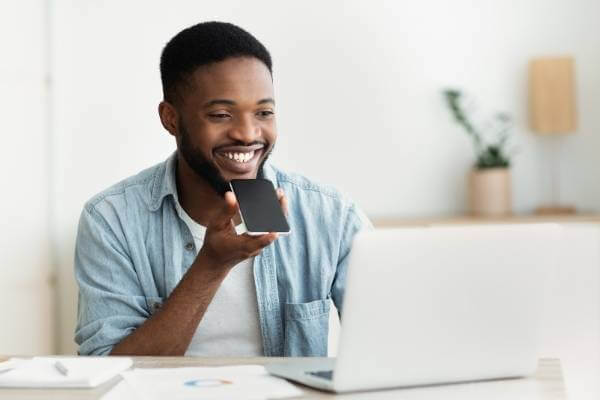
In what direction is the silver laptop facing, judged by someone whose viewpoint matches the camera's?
facing away from the viewer and to the left of the viewer

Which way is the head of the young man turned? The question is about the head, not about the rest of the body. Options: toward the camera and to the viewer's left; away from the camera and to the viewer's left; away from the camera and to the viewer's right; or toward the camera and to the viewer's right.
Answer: toward the camera and to the viewer's right

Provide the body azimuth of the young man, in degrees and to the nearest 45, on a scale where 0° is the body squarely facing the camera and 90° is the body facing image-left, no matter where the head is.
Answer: approximately 0°

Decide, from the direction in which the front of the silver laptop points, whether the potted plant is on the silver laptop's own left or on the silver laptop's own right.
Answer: on the silver laptop's own right

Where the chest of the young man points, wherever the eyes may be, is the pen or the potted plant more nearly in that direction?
the pen

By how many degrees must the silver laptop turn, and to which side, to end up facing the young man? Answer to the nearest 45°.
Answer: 0° — it already faces them

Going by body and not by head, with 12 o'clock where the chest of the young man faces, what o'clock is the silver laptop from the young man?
The silver laptop is roughly at 11 o'clock from the young man.

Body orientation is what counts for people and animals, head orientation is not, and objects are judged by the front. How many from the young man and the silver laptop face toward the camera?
1

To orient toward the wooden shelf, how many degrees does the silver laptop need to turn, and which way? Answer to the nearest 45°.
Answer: approximately 45° to its right

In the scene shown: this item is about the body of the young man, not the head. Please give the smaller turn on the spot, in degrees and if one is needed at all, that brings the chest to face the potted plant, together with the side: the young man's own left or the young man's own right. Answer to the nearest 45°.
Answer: approximately 135° to the young man's own left

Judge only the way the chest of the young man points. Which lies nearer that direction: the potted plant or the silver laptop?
the silver laptop
